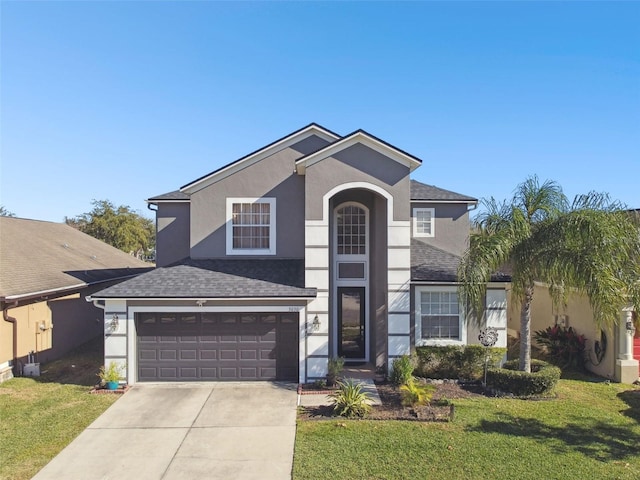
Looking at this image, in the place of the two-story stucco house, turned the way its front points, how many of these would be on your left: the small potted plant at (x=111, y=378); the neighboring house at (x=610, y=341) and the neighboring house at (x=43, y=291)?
1

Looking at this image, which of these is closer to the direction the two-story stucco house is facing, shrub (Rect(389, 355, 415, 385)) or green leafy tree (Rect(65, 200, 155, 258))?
the shrub

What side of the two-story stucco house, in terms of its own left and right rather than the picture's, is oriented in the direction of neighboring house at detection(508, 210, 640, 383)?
left

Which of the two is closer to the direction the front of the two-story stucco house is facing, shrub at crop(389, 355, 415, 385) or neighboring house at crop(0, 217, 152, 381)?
the shrub

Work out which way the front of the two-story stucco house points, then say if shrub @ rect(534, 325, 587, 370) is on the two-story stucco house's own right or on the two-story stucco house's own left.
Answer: on the two-story stucco house's own left

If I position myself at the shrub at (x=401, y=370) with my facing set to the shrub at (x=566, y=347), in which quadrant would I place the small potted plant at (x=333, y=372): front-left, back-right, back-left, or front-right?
back-left

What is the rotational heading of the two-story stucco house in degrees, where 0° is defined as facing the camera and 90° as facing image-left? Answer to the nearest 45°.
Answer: approximately 0°

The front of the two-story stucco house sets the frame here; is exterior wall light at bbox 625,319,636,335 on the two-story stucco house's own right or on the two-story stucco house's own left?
on the two-story stucco house's own left
